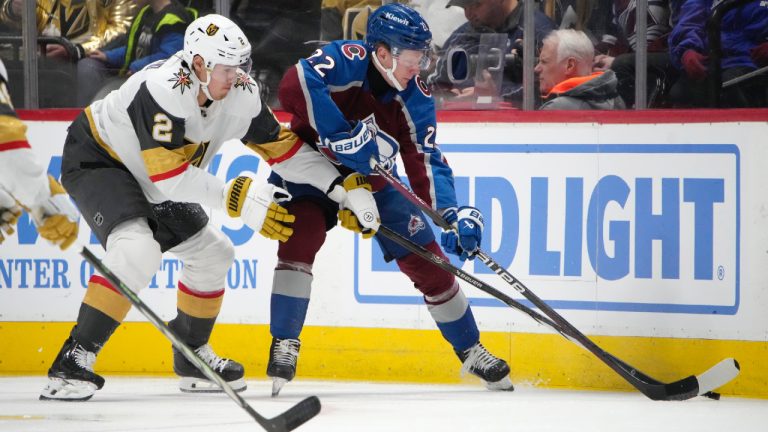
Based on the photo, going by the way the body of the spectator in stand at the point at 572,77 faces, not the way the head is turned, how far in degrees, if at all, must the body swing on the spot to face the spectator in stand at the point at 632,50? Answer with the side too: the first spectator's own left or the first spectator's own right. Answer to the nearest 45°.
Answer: approximately 180°

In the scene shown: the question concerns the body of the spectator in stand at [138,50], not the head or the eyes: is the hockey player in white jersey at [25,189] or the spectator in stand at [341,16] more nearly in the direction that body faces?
the hockey player in white jersey

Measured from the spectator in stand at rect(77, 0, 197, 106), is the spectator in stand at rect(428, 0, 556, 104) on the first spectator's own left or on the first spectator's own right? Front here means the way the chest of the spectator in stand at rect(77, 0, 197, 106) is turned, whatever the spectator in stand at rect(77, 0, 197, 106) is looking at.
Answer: on the first spectator's own left

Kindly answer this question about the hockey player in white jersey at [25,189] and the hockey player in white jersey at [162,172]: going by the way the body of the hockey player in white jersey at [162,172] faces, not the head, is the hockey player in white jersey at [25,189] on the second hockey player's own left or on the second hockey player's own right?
on the second hockey player's own right

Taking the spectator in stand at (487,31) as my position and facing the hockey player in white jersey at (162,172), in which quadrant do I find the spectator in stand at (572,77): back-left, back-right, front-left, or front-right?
back-left

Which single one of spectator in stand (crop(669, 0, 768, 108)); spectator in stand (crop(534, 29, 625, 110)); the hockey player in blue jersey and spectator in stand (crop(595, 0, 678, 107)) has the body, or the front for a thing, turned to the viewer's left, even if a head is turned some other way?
spectator in stand (crop(534, 29, 625, 110))

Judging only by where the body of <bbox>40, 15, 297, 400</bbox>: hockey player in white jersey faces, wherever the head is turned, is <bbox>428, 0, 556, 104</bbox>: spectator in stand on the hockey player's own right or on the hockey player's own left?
on the hockey player's own left
